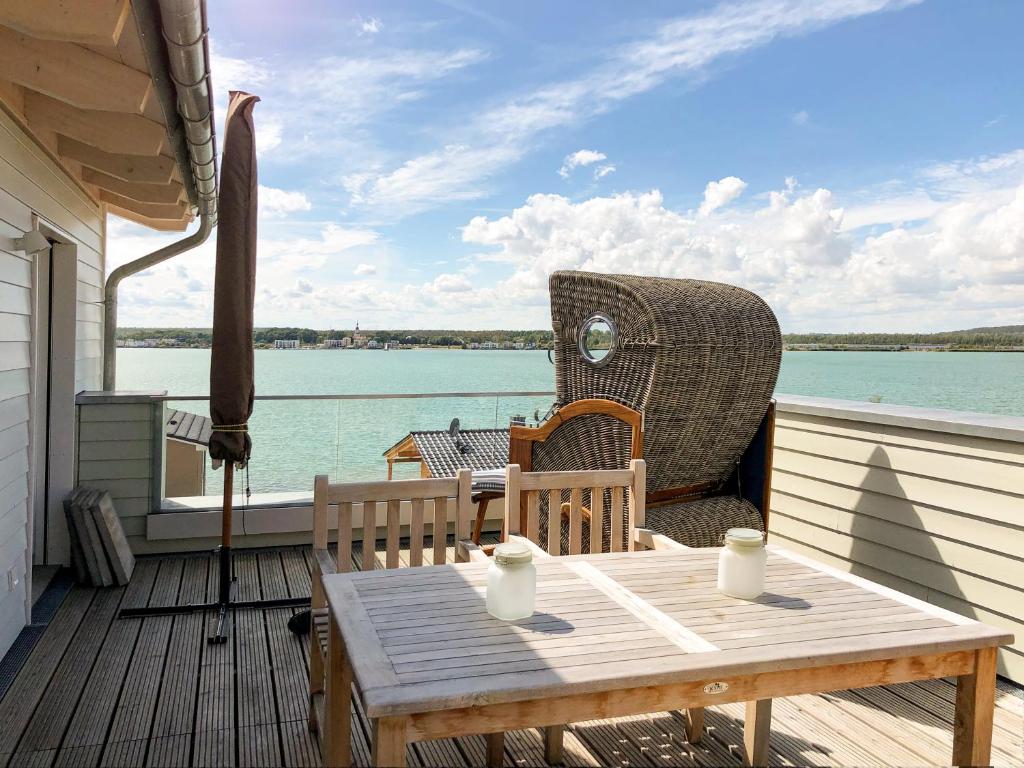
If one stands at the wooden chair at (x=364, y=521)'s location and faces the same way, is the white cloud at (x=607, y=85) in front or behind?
behind
